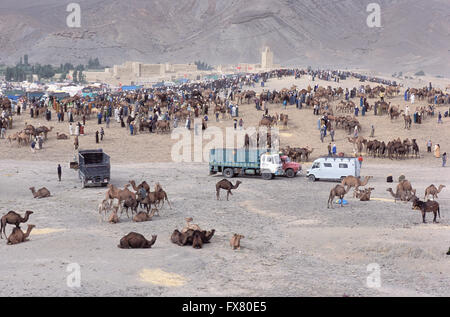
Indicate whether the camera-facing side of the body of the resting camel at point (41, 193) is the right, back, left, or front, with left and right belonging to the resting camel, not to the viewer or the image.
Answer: left

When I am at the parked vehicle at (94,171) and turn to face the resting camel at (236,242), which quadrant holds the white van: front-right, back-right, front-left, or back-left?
front-left

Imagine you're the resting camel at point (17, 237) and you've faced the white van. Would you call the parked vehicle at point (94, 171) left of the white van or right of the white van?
left

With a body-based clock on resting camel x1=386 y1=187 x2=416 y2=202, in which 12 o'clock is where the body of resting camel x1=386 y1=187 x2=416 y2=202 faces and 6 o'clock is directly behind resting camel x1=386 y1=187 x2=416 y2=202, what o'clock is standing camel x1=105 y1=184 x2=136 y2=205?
standing camel x1=105 y1=184 x2=136 y2=205 is roughly at 11 o'clock from resting camel x1=386 y1=187 x2=416 y2=202.
